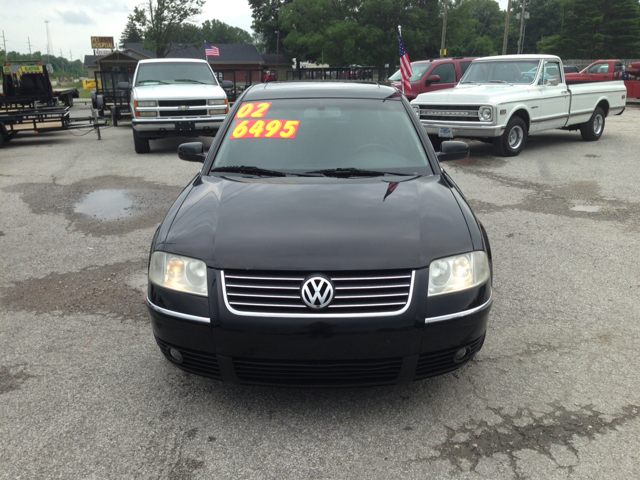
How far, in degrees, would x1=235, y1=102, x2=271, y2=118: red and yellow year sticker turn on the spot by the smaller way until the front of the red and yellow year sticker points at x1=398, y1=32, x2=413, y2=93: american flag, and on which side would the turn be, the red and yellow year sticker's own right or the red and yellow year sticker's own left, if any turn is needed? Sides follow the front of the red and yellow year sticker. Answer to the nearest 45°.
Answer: approximately 180°

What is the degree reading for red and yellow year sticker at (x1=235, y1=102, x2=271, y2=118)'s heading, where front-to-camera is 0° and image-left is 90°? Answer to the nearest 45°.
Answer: approximately 0°

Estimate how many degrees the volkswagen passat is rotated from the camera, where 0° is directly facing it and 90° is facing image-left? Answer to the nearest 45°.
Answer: approximately 0°

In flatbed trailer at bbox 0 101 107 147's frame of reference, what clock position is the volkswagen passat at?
The volkswagen passat is roughly at 3 o'clock from the flatbed trailer.

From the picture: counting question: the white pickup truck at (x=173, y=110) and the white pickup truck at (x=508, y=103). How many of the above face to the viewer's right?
0

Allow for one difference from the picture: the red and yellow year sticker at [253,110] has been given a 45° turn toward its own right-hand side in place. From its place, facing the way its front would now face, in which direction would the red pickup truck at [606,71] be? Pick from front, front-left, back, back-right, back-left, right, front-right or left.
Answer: back

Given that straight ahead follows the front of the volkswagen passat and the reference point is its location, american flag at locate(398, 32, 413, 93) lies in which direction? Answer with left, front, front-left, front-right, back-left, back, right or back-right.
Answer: back

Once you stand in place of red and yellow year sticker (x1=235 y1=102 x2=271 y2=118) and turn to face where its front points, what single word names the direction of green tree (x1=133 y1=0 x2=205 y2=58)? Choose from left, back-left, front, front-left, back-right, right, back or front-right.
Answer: back

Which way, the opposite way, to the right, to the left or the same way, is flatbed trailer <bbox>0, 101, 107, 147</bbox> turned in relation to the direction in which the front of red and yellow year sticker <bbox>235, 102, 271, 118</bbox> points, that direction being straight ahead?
to the left

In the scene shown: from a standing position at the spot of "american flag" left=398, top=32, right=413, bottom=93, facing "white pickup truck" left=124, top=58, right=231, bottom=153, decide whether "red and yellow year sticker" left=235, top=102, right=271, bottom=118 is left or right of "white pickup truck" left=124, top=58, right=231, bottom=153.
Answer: left

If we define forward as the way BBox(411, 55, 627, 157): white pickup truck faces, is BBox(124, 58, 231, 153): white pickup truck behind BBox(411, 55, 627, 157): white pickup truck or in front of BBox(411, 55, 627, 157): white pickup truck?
in front

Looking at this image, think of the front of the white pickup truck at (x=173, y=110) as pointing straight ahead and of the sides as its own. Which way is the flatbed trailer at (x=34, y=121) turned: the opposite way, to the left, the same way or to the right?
to the left

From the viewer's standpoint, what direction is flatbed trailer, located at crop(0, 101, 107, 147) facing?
to the viewer's right
